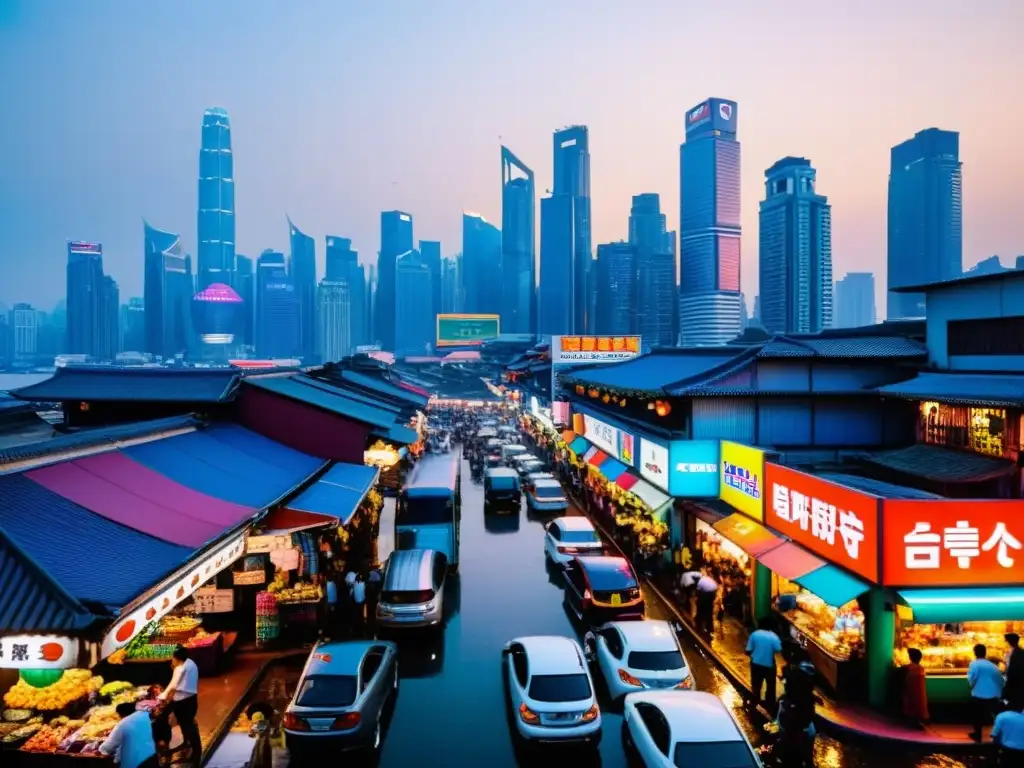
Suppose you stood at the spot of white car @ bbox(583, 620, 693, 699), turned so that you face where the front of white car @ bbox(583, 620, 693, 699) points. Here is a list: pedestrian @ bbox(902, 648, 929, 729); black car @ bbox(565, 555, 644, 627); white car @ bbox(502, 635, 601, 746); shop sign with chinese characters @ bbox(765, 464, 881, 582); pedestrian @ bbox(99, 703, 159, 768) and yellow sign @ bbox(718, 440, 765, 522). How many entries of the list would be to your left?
2

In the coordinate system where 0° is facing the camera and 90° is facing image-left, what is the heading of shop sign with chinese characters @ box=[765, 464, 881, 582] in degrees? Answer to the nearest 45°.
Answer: approximately 45°

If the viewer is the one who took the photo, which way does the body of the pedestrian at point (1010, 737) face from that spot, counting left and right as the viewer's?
facing away from the viewer

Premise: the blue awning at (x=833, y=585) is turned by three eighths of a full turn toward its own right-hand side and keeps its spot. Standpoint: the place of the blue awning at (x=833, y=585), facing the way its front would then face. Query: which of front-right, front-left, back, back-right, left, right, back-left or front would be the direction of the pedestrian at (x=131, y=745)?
back-left

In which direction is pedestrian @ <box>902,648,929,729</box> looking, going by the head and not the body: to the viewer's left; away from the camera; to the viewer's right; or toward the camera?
away from the camera

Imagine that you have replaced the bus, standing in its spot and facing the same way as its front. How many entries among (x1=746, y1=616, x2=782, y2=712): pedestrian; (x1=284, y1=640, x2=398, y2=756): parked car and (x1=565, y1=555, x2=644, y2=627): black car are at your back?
0

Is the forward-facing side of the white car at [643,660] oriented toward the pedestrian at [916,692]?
no

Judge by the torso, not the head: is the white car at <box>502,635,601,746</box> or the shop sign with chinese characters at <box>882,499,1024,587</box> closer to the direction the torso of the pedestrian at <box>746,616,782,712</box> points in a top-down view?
the shop sign with chinese characters

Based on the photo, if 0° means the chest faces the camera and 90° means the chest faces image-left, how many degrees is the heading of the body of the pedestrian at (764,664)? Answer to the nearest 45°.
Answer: approximately 180°

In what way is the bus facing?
toward the camera

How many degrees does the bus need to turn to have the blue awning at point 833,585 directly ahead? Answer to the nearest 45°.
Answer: approximately 45° to its left

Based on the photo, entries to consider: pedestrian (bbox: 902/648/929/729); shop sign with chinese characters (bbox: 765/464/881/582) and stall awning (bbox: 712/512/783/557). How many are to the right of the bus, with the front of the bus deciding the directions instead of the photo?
0

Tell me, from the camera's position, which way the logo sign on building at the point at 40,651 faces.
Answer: facing the viewer

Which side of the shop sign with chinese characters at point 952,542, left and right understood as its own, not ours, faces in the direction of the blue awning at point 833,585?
right

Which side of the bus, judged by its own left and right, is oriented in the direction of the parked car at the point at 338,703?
front

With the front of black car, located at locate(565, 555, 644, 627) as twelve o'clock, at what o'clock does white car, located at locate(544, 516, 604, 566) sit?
The white car is roughly at 1 o'clock from the black car.

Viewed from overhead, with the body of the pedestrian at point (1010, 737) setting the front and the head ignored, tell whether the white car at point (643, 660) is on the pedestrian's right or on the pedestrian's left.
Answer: on the pedestrian's left
